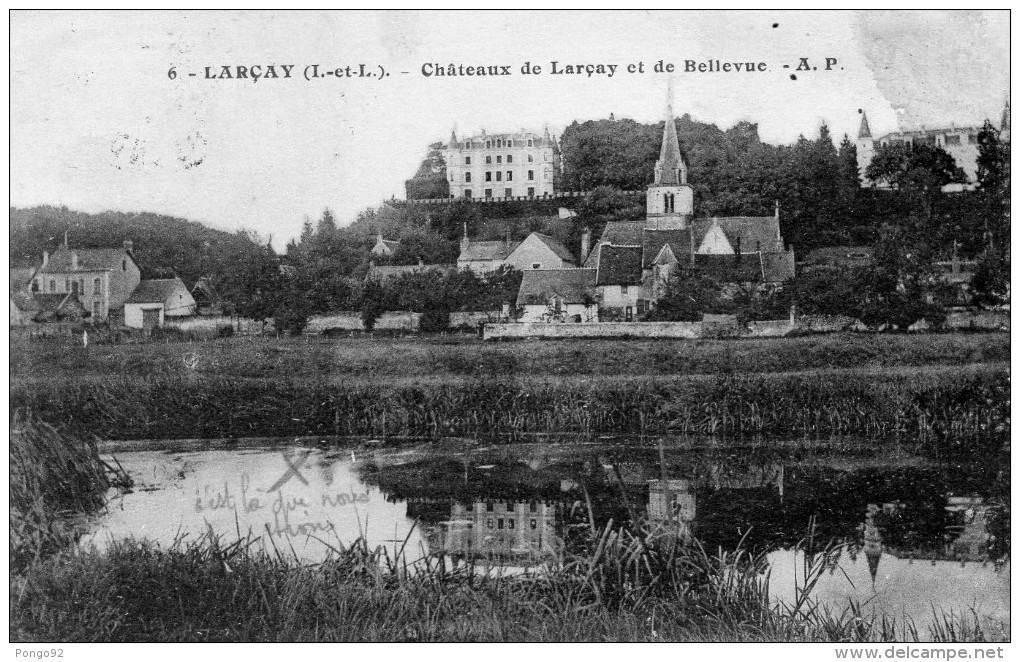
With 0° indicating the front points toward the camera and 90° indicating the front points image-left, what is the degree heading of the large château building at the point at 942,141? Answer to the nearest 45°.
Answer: approximately 0°

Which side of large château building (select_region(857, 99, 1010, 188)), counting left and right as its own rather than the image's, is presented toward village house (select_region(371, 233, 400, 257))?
right

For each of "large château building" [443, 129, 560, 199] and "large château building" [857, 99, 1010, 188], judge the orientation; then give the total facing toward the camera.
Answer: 2

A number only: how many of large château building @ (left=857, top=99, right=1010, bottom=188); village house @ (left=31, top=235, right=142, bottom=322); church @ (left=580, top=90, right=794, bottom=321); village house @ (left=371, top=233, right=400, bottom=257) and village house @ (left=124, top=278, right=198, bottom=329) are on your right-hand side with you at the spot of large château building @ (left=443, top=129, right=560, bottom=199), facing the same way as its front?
3

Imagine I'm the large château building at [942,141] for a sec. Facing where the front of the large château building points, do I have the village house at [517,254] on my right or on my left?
on my right
